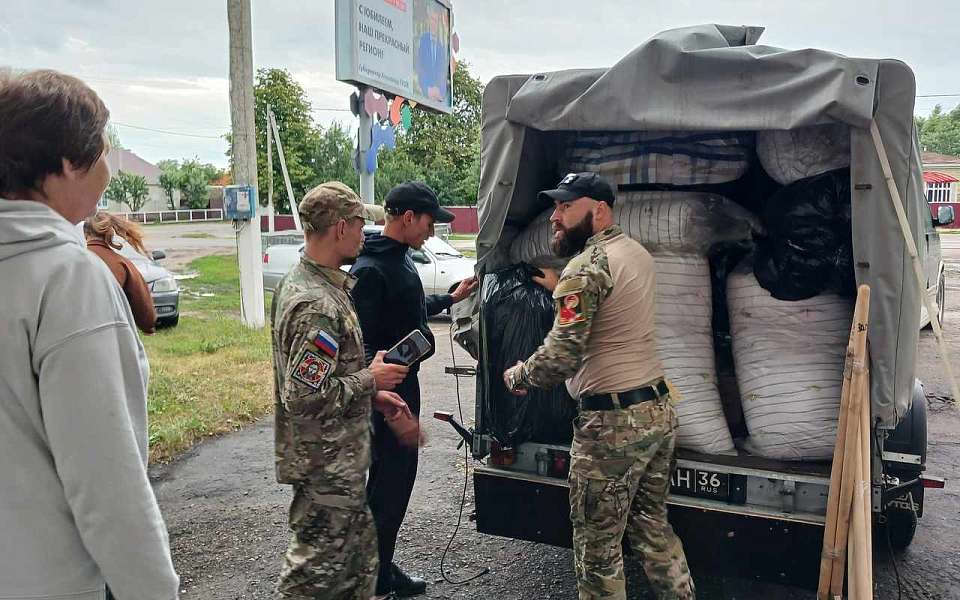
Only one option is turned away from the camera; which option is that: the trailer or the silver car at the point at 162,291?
the trailer

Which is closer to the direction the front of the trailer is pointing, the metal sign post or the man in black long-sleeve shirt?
the metal sign post

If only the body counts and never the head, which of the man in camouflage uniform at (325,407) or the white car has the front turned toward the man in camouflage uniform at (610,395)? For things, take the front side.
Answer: the man in camouflage uniform at (325,407)

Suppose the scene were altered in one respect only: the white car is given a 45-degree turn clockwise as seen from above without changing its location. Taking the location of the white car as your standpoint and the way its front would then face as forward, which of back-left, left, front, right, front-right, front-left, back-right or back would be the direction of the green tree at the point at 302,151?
back-left

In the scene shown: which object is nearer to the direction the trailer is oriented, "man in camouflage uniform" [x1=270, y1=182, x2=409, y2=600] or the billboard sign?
the billboard sign

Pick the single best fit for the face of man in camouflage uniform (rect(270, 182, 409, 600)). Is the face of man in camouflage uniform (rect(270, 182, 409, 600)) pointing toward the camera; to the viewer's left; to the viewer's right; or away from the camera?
to the viewer's right

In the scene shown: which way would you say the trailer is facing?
away from the camera

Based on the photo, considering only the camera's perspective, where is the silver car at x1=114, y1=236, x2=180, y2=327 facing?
facing the viewer and to the right of the viewer

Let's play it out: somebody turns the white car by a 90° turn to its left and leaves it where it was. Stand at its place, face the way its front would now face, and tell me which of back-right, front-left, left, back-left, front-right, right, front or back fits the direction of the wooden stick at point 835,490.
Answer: back

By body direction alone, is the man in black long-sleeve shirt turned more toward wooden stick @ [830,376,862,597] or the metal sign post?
the wooden stick

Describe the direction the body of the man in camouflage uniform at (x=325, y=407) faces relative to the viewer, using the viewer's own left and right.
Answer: facing to the right of the viewer

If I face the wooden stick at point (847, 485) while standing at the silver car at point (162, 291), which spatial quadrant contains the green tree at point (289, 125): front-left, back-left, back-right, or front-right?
back-left

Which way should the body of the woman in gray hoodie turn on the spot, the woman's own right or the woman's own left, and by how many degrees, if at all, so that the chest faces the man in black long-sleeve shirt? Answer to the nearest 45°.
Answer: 0° — they already face them

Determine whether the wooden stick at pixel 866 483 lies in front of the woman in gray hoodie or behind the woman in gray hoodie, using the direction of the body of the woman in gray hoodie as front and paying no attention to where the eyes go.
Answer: in front

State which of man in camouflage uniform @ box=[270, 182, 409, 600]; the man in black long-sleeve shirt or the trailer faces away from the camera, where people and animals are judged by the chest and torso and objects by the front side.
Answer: the trailer

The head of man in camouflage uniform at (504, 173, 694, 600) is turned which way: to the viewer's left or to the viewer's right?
to the viewer's left

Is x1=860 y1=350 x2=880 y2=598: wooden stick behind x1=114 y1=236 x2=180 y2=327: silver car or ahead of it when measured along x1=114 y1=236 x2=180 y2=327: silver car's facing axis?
ahead
